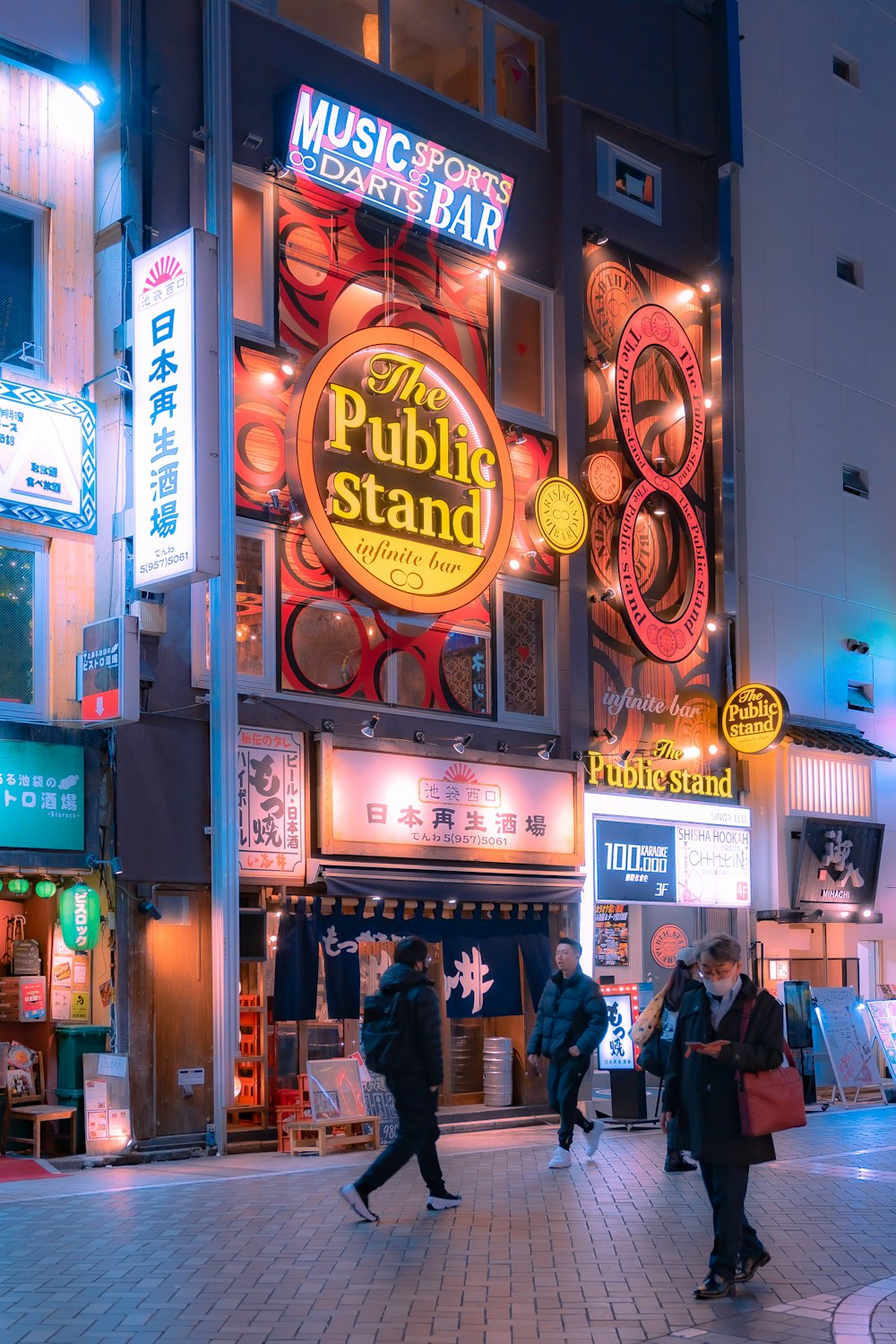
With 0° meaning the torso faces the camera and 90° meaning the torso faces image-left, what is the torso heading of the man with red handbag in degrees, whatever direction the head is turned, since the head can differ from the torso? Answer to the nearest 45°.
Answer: approximately 45°

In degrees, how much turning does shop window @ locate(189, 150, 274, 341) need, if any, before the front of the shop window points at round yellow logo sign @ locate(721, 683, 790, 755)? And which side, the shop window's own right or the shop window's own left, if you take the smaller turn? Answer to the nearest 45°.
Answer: approximately 90° to the shop window's own left

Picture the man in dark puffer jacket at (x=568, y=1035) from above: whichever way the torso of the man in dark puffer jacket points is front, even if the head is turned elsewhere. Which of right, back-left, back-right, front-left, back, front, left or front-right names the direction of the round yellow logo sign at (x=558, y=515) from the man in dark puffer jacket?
back-right

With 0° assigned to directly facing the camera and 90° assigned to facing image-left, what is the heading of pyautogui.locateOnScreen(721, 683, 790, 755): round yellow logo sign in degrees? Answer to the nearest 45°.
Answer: approximately 45°
